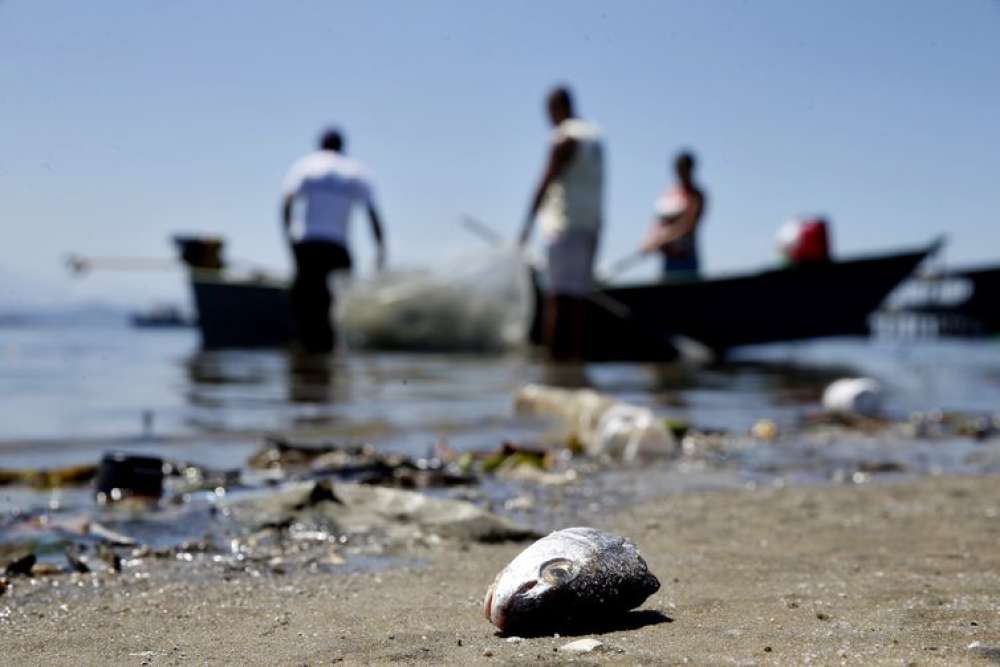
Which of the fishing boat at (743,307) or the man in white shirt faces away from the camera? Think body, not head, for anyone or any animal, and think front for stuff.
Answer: the man in white shirt

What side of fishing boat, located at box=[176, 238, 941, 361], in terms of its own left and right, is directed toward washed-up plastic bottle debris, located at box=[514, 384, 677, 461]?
right

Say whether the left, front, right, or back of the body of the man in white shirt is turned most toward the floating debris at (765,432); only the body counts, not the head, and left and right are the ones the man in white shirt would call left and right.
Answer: back

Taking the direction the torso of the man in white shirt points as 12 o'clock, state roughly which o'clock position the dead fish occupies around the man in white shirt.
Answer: The dead fish is roughly at 6 o'clock from the man in white shirt.

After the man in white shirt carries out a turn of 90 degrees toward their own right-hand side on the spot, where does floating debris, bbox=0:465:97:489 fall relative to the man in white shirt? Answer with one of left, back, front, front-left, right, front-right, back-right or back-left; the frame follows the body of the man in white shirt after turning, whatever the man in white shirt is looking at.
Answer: right

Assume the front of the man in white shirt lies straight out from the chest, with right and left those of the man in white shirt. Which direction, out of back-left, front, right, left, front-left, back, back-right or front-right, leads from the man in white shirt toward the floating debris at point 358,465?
back

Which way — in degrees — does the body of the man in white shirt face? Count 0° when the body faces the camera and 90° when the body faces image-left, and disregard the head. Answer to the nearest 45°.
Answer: approximately 180°

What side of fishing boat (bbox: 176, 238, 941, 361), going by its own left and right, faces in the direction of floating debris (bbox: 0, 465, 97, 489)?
right

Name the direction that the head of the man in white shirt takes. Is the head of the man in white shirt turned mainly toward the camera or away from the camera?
away from the camera

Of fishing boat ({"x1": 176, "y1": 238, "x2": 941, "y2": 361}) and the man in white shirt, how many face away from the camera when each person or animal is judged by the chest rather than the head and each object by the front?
1

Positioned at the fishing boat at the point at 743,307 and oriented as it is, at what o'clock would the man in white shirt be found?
The man in white shirt is roughly at 5 o'clock from the fishing boat.

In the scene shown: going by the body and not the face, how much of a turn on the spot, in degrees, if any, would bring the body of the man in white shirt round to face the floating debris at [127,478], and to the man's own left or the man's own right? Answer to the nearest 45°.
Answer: approximately 180°

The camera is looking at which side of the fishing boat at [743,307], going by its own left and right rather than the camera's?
right

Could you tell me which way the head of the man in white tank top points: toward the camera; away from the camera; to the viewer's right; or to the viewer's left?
to the viewer's left

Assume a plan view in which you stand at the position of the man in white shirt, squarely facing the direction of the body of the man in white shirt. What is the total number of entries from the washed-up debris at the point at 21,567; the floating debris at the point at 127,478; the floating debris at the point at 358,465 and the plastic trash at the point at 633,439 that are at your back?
4
